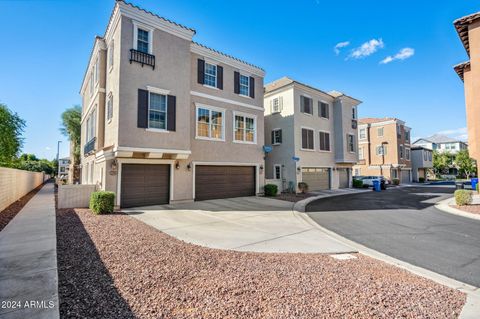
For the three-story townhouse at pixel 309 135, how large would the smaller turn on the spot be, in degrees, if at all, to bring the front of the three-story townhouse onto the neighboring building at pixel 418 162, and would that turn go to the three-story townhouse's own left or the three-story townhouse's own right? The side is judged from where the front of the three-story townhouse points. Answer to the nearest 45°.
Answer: approximately 90° to the three-story townhouse's own left

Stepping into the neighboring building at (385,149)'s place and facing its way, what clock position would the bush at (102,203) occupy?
The bush is roughly at 2 o'clock from the neighboring building.

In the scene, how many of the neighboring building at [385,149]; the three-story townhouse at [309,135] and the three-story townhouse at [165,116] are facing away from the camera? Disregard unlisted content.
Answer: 0

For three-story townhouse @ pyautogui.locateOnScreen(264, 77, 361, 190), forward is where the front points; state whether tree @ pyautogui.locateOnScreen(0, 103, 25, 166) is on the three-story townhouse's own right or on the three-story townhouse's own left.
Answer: on the three-story townhouse's own right

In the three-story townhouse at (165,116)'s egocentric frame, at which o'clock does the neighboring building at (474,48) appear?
The neighboring building is roughly at 11 o'clock from the three-story townhouse.

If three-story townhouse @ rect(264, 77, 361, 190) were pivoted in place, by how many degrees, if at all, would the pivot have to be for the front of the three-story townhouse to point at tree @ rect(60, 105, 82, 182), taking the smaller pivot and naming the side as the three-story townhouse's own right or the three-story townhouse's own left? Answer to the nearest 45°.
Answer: approximately 135° to the three-story townhouse's own right

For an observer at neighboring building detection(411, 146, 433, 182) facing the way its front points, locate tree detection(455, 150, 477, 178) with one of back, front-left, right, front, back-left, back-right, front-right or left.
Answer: left

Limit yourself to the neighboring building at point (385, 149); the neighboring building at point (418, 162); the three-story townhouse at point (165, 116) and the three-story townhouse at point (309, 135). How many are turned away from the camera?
0

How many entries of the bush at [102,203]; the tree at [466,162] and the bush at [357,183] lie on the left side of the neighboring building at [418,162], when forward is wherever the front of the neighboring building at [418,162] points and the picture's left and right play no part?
1

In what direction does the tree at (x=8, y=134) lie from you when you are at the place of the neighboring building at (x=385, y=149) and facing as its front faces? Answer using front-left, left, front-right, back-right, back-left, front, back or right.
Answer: right

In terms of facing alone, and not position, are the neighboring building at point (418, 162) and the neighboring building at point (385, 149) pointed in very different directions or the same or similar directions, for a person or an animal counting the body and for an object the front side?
same or similar directions

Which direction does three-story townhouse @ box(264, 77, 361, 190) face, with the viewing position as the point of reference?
facing the viewer and to the right of the viewer

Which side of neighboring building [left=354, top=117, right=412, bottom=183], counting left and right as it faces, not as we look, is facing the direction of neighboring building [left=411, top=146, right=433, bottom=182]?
left
